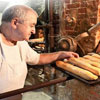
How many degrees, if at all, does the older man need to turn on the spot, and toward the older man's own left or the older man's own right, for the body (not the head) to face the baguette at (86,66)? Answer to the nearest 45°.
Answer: approximately 45° to the older man's own left

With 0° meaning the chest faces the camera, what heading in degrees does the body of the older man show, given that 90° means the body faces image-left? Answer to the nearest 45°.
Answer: approximately 315°

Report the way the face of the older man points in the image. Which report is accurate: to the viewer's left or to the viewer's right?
to the viewer's right
